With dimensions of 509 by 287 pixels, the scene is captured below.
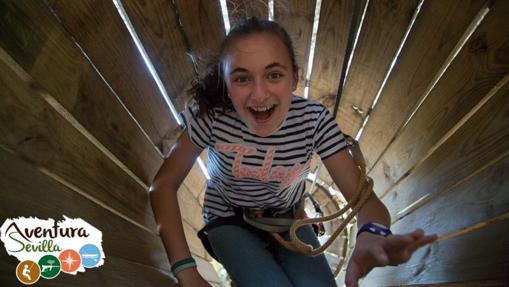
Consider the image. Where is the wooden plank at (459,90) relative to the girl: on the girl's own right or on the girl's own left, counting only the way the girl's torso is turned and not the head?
on the girl's own left

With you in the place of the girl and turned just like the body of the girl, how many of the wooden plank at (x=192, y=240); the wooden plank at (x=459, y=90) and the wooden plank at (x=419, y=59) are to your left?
2

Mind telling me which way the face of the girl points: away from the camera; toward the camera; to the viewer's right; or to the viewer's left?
toward the camera

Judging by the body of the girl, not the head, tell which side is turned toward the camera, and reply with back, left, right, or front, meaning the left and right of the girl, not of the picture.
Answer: front

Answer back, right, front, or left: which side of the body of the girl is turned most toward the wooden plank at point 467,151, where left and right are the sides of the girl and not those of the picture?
left

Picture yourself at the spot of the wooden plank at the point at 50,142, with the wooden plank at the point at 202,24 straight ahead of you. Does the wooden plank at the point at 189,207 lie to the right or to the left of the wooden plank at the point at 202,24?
left

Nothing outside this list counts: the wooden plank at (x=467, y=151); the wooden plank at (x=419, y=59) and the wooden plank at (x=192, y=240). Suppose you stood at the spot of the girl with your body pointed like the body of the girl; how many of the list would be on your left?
2

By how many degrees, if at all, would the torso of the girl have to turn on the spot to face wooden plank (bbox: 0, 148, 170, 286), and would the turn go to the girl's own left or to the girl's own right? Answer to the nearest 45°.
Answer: approximately 45° to the girl's own right

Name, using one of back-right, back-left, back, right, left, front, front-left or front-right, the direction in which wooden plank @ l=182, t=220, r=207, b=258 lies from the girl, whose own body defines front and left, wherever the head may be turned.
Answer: back-right

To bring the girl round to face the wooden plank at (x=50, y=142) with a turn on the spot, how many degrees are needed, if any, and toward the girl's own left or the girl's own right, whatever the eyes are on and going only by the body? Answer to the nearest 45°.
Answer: approximately 45° to the girl's own right
